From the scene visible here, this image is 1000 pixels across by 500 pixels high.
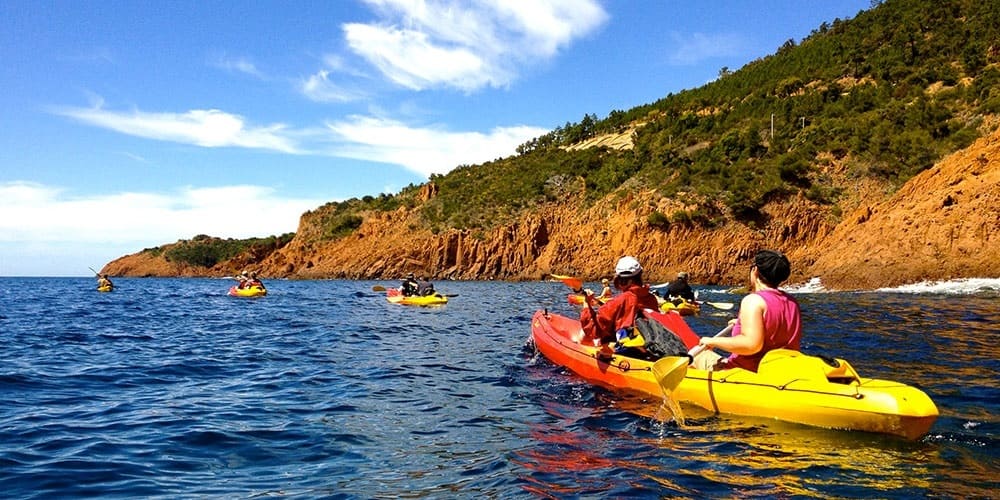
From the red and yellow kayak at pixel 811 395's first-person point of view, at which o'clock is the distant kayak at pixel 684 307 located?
The distant kayak is roughly at 1 o'clock from the red and yellow kayak.

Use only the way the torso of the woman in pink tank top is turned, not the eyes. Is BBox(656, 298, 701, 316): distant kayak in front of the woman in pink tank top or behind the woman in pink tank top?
in front

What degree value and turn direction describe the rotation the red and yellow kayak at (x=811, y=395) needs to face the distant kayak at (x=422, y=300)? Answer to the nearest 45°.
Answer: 0° — it already faces it

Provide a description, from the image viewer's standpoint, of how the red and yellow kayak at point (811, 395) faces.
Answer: facing away from the viewer and to the left of the viewer

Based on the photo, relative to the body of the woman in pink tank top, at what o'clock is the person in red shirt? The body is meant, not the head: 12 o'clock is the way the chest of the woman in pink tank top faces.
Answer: The person in red shirt is roughly at 12 o'clock from the woman in pink tank top.

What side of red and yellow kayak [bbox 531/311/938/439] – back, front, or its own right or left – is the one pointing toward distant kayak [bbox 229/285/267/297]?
front

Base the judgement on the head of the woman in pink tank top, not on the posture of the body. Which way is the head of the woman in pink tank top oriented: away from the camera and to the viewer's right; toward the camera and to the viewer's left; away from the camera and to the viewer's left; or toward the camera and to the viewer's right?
away from the camera and to the viewer's left

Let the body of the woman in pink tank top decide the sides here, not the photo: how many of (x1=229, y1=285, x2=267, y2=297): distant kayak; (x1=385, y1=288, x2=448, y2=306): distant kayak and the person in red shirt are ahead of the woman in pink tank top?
3

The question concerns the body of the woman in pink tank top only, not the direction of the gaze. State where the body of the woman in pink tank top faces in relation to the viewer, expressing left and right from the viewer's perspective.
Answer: facing away from the viewer and to the left of the viewer
